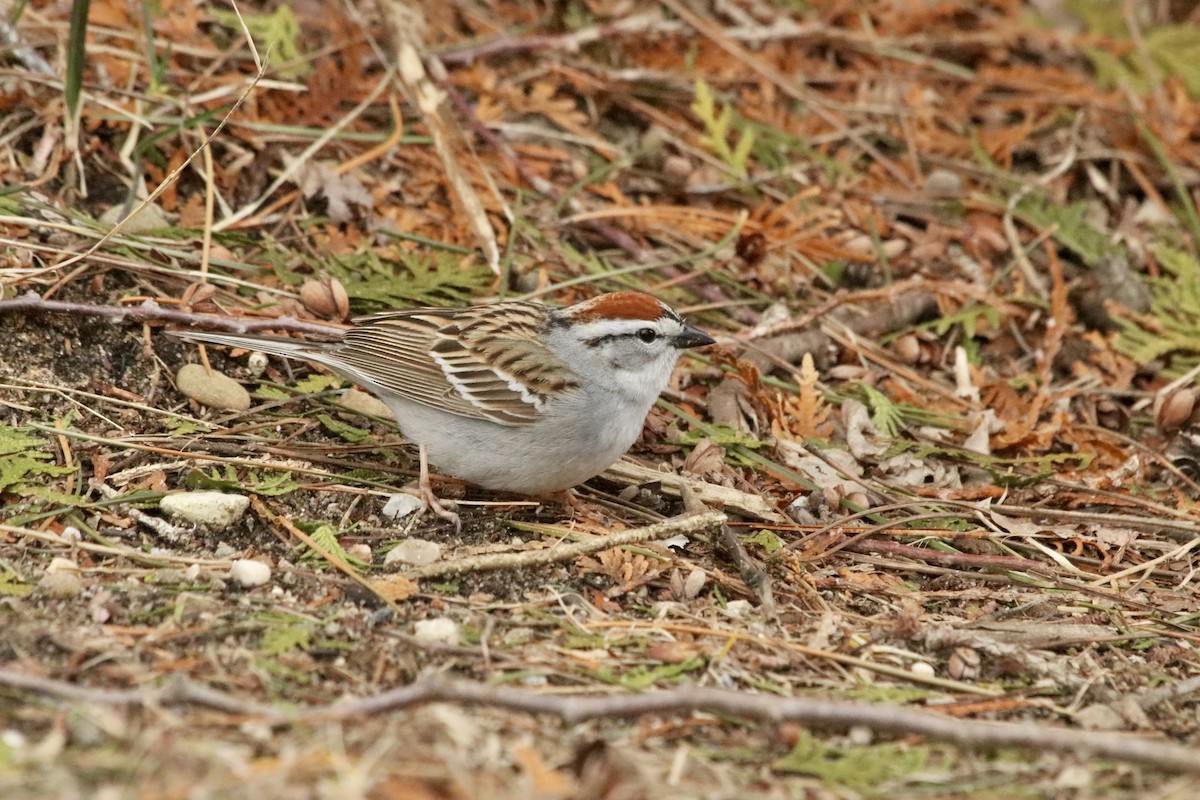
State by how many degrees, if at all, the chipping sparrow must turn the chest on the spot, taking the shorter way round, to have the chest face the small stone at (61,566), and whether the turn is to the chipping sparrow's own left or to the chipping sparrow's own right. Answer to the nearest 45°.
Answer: approximately 135° to the chipping sparrow's own right

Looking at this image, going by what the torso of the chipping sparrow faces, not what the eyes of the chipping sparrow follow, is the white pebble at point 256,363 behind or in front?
behind

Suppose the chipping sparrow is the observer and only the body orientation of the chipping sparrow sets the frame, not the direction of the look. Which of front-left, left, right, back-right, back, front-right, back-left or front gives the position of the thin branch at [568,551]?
right

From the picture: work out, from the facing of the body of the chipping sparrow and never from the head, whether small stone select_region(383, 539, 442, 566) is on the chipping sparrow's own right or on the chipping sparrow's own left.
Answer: on the chipping sparrow's own right

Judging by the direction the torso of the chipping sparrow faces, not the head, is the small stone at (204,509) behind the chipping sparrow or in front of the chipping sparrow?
behind

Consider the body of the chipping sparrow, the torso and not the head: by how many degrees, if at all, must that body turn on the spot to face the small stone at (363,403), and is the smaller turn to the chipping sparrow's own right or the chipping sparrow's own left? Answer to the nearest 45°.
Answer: approximately 135° to the chipping sparrow's own left

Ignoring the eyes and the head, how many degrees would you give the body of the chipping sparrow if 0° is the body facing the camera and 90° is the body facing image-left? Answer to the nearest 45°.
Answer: approximately 270°

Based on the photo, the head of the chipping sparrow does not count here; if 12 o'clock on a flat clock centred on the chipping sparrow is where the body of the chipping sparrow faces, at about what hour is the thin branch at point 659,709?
The thin branch is roughly at 3 o'clock from the chipping sparrow.

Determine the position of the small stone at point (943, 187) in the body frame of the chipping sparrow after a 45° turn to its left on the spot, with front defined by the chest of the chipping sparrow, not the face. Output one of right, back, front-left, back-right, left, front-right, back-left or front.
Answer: front

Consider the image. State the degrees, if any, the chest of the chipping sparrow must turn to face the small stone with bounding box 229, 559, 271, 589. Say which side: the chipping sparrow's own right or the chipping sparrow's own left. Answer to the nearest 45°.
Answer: approximately 135° to the chipping sparrow's own right

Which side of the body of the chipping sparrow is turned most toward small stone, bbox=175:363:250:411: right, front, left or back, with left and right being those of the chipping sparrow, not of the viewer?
back
